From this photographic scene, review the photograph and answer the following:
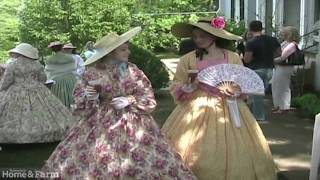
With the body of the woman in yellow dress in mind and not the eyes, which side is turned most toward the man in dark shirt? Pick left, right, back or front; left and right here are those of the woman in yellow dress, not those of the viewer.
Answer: back

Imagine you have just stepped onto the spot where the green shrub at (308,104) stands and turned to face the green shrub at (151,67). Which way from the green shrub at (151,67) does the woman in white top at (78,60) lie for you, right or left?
left

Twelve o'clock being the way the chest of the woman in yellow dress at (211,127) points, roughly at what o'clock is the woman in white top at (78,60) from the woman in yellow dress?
The woman in white top is roughly at 5 o'clock from the woman in yellow dress.

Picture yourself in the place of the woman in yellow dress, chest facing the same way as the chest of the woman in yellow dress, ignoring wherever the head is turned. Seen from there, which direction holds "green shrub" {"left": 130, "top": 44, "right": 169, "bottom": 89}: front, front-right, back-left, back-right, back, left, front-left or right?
back

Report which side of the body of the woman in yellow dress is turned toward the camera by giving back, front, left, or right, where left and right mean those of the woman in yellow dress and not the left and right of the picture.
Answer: front
